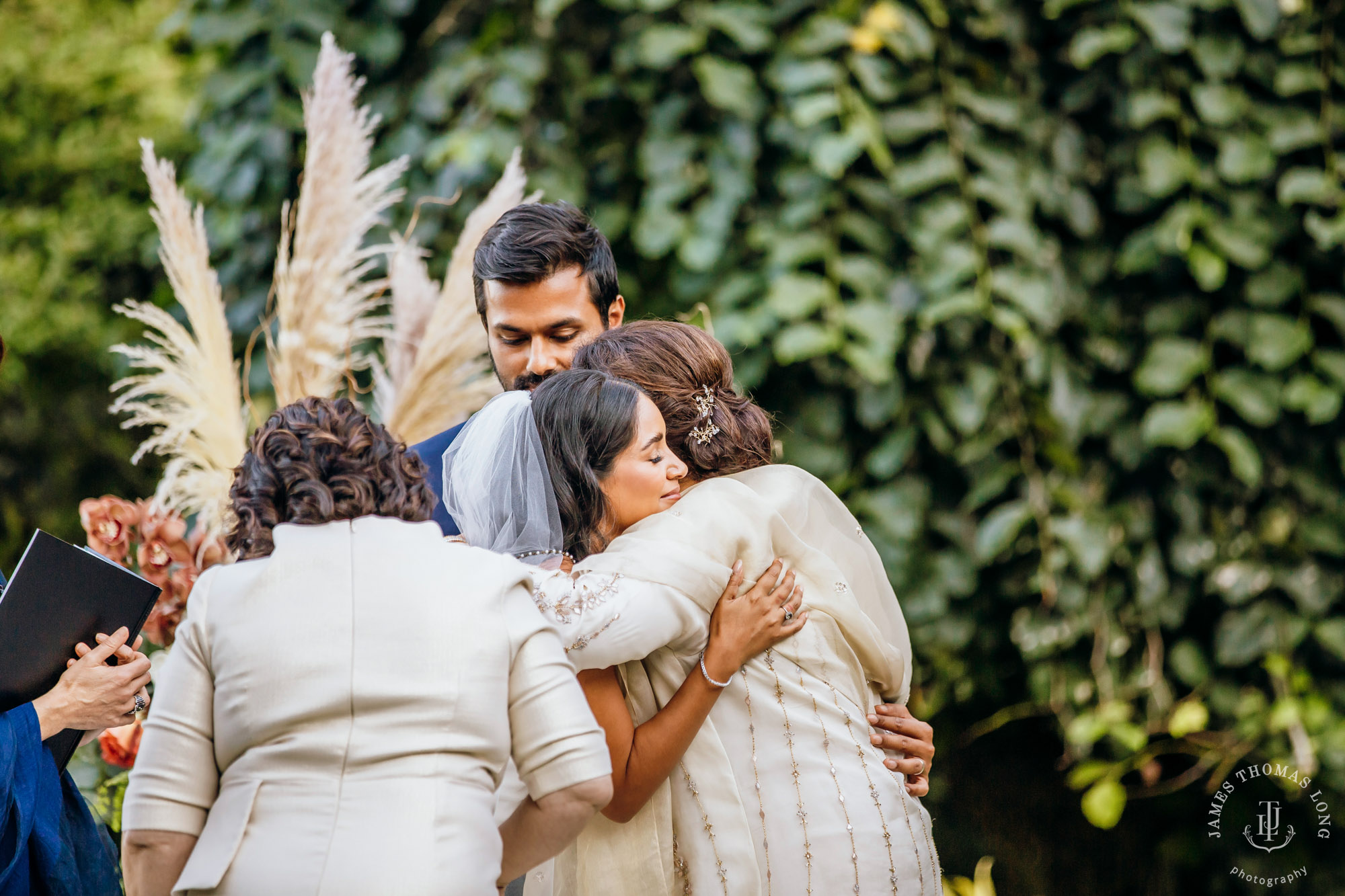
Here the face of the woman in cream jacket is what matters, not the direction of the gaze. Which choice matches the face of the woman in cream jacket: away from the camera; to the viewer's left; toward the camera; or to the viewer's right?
away from the camera

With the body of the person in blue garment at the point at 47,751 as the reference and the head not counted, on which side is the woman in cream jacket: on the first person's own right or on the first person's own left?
on the first person's own right

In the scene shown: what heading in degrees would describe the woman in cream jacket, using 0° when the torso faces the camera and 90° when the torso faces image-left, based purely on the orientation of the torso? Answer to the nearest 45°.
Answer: approximately 180°

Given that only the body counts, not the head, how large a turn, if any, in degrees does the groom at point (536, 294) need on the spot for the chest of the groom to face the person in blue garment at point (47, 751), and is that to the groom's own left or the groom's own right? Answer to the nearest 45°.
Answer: approximately 45° to the groom's own right

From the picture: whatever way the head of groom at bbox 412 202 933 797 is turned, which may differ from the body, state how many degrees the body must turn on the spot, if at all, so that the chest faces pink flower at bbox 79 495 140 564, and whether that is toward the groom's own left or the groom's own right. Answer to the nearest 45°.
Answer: approximately 90° to the groom's own right

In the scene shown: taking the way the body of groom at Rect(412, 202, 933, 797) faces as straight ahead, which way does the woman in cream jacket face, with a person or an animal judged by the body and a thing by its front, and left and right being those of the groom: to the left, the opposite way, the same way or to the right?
the opposite way

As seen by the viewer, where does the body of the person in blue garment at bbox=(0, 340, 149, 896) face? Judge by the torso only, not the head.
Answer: to the viewer's right
